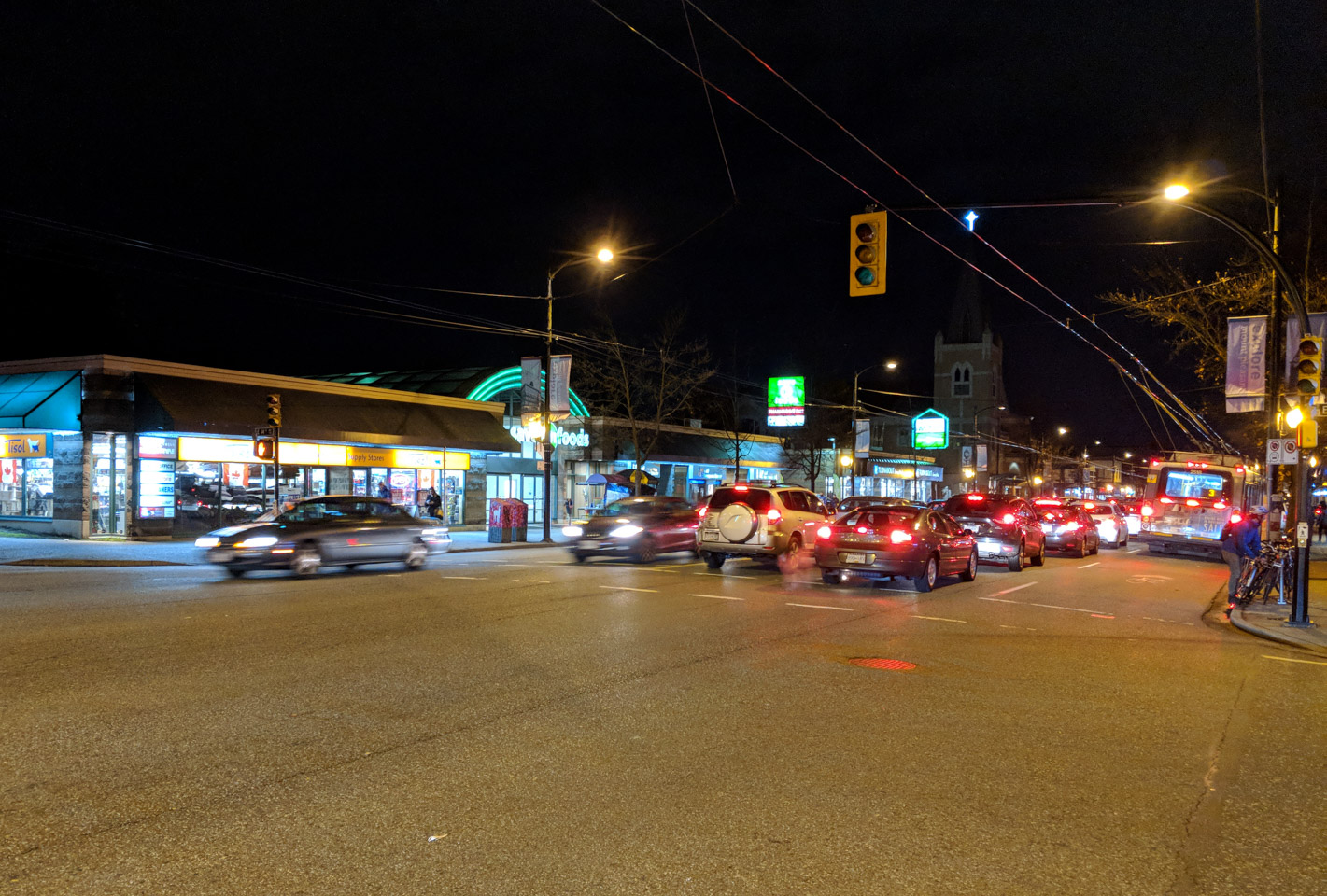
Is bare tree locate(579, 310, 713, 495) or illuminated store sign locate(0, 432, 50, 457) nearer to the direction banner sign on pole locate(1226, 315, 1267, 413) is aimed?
the illuminated store sign

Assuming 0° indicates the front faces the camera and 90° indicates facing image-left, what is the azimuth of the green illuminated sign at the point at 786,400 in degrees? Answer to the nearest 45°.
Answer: approximately 0°

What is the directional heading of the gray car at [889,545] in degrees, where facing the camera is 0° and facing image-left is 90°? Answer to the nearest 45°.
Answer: approximately 225°

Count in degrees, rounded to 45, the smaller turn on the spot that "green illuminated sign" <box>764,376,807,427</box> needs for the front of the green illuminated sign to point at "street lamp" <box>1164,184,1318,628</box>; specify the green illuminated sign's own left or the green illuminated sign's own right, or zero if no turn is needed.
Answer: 0° — it already faces it

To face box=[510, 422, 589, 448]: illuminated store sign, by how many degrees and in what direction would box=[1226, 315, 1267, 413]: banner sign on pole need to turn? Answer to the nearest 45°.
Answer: approximately 135° to its right

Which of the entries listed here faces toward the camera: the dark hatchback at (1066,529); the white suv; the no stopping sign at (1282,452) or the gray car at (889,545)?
the no stopping sign

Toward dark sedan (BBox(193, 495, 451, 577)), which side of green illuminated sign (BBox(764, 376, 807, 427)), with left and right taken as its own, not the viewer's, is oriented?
front

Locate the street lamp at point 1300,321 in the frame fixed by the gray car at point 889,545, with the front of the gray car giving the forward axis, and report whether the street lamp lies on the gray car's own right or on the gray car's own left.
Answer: on the gray car's own right

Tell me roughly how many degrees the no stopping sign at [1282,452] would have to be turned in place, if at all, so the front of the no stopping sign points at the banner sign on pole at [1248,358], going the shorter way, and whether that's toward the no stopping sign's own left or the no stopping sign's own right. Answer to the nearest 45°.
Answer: approximately 90° to the no parking sign's own right

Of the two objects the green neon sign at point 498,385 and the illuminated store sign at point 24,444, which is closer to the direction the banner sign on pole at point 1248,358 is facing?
the illuminated store sign

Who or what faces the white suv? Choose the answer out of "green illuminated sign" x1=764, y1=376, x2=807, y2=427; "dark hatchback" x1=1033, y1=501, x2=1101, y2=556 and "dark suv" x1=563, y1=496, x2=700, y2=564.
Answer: the green illuminated sign

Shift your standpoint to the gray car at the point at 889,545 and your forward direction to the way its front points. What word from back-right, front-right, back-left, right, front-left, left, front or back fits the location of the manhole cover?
back-right
